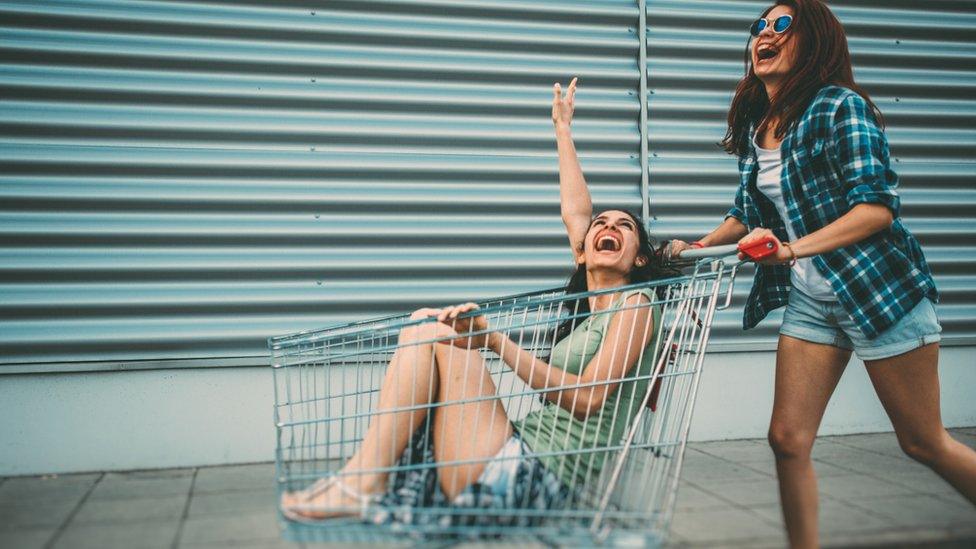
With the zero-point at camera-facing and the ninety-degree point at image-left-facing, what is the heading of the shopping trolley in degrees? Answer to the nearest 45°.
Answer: approximately 90°
